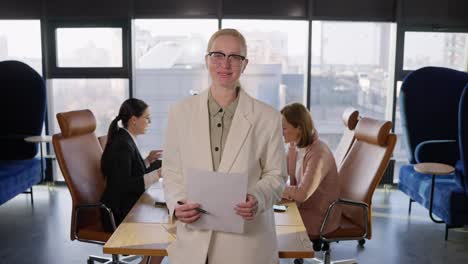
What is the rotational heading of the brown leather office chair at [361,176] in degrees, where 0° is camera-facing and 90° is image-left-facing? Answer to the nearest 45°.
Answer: approximately 45°

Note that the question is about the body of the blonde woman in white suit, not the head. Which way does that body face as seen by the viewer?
toward the camera

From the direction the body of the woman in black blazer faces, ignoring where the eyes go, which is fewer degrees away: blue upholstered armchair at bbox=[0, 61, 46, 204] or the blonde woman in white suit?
the blonde woman in white suit

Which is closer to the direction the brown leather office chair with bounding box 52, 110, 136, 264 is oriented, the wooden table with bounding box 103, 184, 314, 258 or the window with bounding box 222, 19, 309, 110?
the wooden table

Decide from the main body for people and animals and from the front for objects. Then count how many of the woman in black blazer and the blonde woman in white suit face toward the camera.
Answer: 1

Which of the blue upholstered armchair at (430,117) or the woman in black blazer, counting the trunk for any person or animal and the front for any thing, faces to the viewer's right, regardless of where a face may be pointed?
the woman in black blazer

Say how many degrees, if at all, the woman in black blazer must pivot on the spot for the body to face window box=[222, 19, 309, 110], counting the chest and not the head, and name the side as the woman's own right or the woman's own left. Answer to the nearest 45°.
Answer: approximately 45° to the woman's own left

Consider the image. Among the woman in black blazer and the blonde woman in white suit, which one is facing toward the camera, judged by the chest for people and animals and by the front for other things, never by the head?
the blonde woman in white suit

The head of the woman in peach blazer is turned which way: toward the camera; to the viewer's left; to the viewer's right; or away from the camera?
to the viewer's left

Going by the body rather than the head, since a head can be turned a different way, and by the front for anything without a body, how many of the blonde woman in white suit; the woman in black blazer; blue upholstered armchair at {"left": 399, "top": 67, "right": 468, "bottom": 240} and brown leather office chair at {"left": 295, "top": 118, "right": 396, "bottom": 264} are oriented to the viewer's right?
1

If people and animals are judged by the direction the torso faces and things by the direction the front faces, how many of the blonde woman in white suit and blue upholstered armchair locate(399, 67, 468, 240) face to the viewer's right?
0

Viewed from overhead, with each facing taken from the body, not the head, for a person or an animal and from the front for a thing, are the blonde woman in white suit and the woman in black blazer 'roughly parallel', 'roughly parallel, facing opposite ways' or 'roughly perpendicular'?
roughly perpendicular

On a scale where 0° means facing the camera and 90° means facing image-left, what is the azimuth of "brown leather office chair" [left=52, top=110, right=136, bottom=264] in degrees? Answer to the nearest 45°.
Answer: approximately 315°

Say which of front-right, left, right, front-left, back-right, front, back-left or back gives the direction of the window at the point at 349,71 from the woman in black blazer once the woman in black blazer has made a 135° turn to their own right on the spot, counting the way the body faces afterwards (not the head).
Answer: back

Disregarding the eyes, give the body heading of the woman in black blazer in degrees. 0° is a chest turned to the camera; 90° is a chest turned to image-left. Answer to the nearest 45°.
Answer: approximately 270°

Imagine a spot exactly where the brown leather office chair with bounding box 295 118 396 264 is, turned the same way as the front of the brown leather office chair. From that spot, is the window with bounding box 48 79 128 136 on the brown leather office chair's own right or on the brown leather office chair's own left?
on the brown leather office chair's own right

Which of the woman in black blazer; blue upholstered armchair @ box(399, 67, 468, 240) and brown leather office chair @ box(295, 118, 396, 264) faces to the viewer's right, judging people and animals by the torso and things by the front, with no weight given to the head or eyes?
the woman in black blazer
